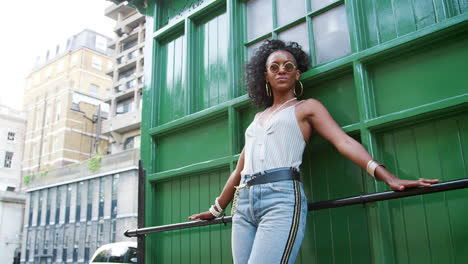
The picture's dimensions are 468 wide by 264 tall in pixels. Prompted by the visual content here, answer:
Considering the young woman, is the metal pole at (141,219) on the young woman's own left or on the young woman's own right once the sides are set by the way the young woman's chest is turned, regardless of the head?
on the young woman's own right

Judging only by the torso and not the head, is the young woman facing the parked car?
no

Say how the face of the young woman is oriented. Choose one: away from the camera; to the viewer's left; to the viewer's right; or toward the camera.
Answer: toward the camera

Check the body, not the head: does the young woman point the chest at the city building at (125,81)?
no

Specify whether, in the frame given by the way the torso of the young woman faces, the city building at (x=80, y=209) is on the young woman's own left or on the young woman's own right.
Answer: on the young woman's own right

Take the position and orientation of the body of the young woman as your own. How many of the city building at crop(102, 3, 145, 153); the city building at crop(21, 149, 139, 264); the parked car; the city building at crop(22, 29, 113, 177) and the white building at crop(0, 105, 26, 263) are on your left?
0

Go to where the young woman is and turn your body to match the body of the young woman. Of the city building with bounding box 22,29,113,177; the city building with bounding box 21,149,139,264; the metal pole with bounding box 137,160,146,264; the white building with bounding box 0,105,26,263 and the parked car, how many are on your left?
0

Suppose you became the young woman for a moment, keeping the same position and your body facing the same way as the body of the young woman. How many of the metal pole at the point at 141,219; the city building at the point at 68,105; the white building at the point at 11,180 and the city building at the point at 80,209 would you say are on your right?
4

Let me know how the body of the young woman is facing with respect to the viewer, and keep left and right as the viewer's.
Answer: facing the viewer and to the left of the viewer
